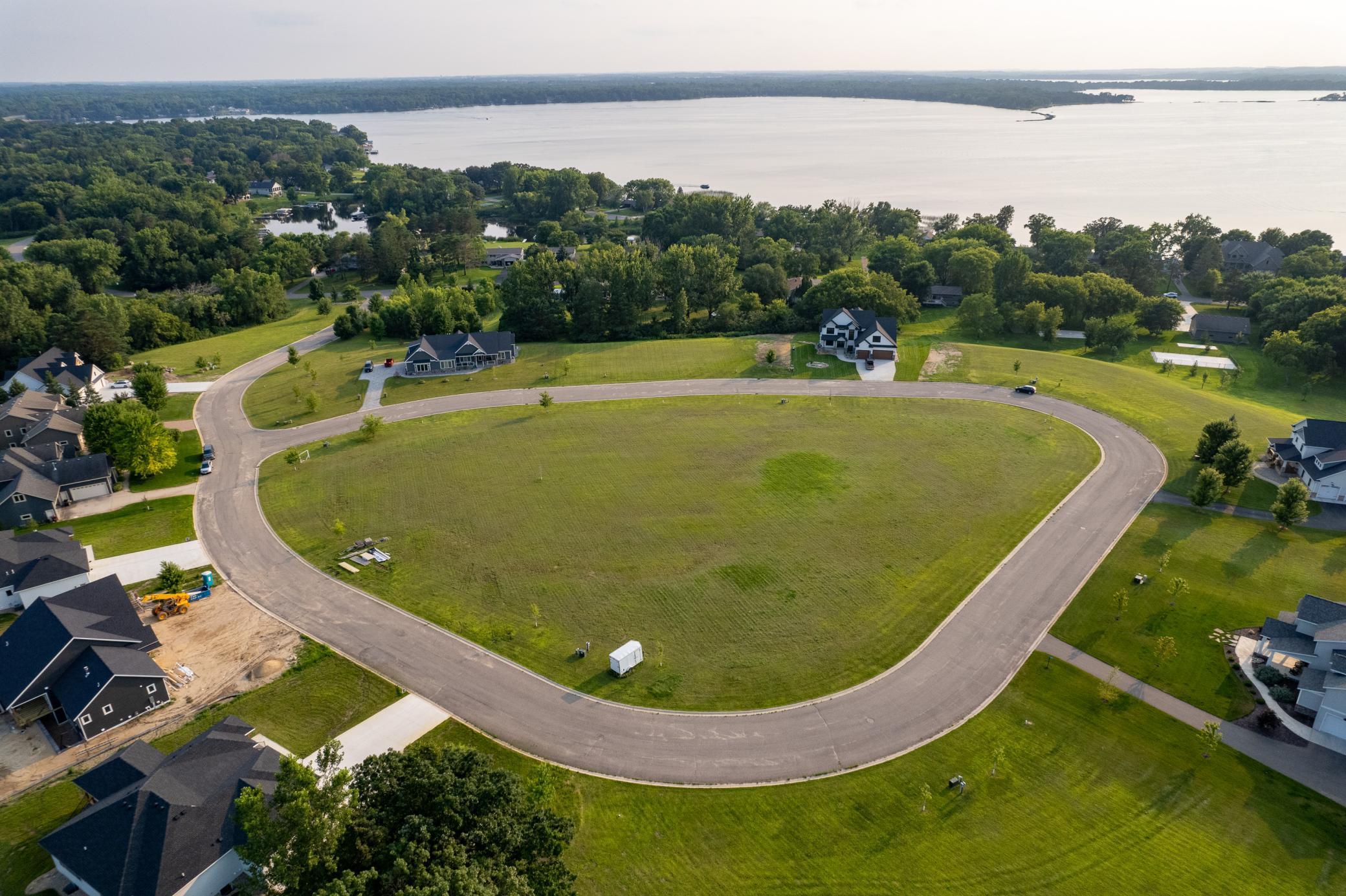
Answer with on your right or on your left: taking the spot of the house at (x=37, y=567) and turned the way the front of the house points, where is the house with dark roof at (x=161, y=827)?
on your right

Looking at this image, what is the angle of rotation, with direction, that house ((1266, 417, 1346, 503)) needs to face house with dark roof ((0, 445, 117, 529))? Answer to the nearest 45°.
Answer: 0° — it already faces it

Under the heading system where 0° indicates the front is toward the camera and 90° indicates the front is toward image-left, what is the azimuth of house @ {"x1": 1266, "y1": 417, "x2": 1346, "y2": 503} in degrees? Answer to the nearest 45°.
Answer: approximately 45°

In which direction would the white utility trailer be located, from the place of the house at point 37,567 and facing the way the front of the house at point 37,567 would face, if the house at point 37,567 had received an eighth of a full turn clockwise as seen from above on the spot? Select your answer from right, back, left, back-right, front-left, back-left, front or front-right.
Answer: front

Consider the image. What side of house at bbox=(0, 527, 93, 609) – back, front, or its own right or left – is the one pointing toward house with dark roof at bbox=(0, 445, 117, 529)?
left

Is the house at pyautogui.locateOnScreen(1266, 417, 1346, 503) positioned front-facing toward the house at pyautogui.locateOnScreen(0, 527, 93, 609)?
yes

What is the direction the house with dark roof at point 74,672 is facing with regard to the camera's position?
facing away from the viewer and to the right of the viewer

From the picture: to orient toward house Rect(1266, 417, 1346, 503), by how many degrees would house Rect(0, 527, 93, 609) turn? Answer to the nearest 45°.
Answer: approximately 45° to its right

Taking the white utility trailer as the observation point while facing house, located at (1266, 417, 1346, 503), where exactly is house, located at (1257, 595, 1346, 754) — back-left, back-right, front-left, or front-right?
front-right

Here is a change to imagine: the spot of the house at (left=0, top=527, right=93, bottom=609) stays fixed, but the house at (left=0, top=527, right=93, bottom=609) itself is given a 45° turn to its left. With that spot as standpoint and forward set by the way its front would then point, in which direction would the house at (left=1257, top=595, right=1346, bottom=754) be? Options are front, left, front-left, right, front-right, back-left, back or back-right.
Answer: right

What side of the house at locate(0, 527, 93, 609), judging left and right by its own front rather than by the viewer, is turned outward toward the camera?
right

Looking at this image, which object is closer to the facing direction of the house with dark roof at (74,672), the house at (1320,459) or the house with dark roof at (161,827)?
the house

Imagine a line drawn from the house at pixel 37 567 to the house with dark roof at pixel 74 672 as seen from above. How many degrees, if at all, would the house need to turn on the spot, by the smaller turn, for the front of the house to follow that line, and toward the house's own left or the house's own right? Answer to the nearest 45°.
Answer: approximately 90° to the house's own right

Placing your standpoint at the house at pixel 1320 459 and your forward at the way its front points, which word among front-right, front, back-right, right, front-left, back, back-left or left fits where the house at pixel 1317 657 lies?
front-left

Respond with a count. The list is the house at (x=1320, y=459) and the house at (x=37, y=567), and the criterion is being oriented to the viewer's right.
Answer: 1

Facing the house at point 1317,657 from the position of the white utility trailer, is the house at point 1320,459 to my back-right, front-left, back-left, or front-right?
front-left
